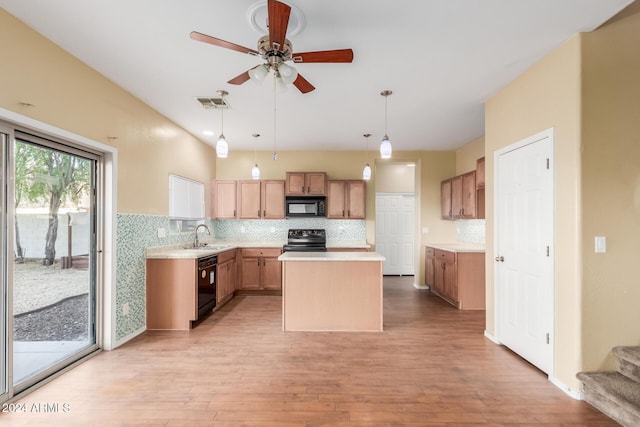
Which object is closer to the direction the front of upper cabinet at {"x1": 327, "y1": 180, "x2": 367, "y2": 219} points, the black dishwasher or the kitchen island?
the kitchen island

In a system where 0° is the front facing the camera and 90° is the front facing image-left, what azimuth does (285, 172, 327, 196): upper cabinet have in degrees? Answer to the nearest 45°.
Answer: approximately 0°
